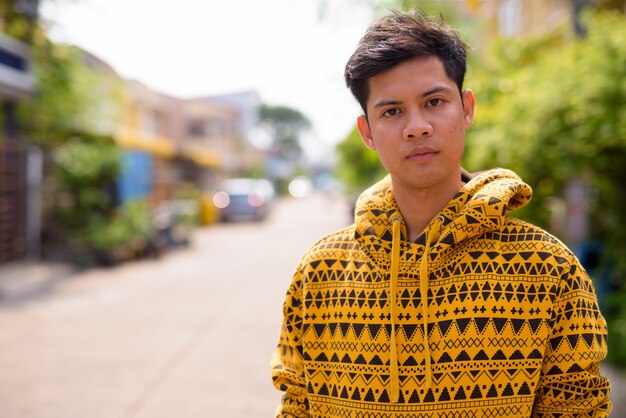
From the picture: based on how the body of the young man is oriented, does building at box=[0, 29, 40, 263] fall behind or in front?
behind

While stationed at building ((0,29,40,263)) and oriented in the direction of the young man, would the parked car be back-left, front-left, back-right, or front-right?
back-left

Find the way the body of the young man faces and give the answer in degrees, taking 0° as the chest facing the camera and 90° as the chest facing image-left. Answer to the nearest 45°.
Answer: approximately 0°

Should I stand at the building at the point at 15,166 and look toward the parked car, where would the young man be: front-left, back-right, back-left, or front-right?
back-right

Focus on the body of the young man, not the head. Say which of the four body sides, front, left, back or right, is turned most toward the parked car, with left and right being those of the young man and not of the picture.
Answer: back
